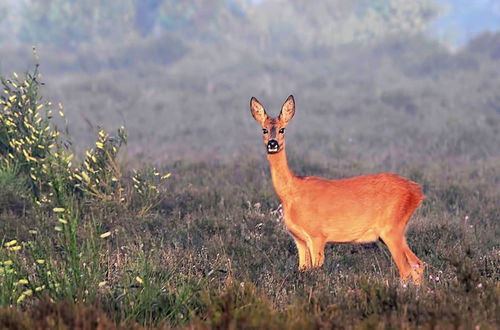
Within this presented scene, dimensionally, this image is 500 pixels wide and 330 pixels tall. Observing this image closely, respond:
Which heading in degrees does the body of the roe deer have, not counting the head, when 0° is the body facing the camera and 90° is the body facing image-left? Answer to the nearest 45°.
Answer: approximately 90°
